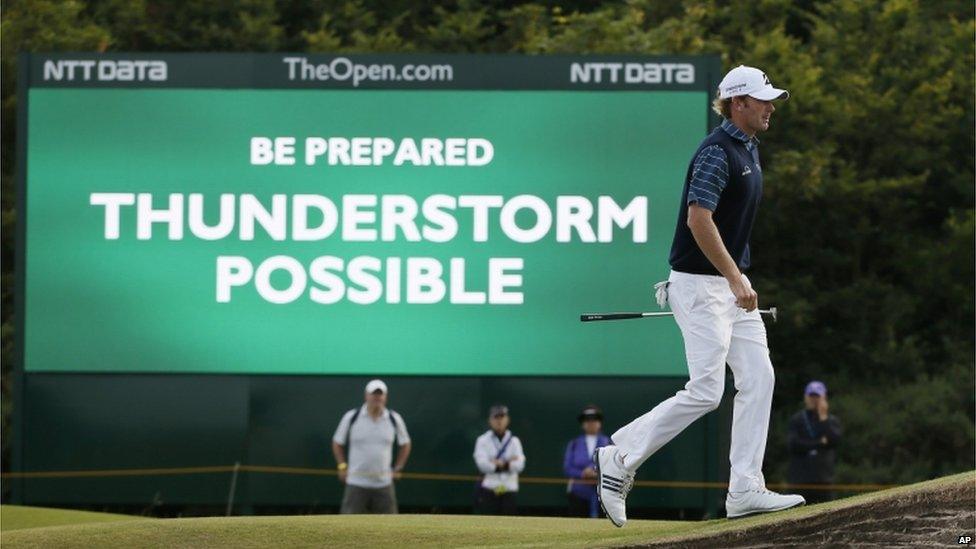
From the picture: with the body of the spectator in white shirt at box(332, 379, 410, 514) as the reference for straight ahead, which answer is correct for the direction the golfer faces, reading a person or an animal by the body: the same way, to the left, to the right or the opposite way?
to the left

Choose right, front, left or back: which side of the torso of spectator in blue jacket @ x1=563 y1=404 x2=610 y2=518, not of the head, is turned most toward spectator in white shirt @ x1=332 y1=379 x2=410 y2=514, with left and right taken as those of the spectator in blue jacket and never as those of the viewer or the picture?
right

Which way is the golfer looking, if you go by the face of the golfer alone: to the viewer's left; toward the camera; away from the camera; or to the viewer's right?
to the viewer's right

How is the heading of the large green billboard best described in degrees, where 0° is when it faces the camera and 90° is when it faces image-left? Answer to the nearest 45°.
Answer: approximately 0°

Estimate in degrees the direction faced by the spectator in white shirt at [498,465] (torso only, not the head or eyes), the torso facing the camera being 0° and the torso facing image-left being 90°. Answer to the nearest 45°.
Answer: approximately 0°

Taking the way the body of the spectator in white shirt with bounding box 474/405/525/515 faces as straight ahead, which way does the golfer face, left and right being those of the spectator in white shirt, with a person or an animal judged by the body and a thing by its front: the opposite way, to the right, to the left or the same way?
to the left

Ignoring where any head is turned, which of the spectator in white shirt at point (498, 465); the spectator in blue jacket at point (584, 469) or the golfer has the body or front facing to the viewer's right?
the golfer

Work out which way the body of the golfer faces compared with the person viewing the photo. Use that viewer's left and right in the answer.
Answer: facing to the right of the viewer
